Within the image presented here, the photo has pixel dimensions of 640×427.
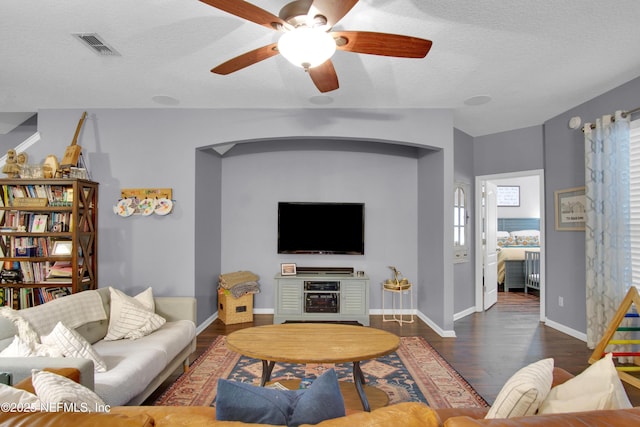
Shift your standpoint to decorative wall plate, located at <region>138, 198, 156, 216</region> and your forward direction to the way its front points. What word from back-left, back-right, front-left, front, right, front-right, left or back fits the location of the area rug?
front-left

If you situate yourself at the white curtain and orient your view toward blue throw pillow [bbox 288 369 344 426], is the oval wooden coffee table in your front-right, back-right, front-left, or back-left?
front-right

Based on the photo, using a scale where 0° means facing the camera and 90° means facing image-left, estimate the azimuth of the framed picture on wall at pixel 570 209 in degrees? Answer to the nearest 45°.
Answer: approximately 45°

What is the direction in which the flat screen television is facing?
toward the camera

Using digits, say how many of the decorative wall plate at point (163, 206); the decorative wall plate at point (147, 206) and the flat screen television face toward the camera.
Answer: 3

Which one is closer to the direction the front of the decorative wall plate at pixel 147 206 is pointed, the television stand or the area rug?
the area rug

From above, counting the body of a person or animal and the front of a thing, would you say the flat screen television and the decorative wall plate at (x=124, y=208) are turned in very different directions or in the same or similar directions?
same or similar directions

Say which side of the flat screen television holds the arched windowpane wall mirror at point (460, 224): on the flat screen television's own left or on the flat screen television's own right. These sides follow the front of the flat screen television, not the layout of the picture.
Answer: on the flat screen television's own left

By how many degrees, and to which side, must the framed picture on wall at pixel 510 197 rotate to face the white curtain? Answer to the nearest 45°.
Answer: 0° — it already faces it

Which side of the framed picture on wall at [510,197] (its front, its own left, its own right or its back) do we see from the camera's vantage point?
front

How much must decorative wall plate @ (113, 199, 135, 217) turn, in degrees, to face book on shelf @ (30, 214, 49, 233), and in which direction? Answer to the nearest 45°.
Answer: approximately 90° to its right

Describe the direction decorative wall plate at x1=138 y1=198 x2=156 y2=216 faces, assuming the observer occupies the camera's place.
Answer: facing the viewer
